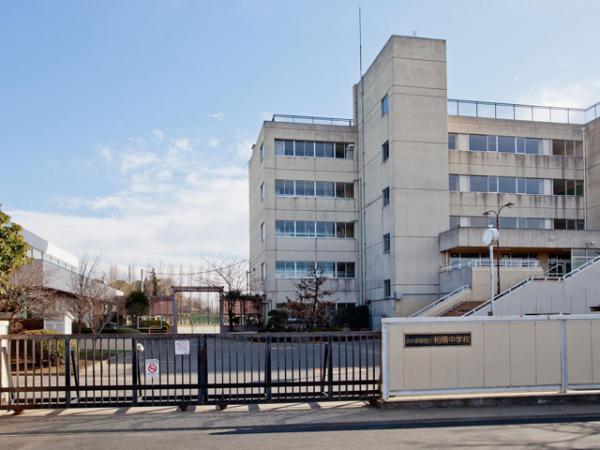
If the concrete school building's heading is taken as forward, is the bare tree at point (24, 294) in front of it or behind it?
in front

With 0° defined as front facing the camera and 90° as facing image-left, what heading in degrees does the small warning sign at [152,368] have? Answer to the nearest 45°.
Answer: approximately 0°

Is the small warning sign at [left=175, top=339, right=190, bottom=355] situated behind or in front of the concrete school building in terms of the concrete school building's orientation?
in front

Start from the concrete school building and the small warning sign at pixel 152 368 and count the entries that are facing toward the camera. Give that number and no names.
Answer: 2
